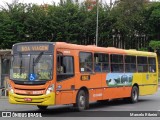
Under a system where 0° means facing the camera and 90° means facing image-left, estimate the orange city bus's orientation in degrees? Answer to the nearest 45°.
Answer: approximately 45°
